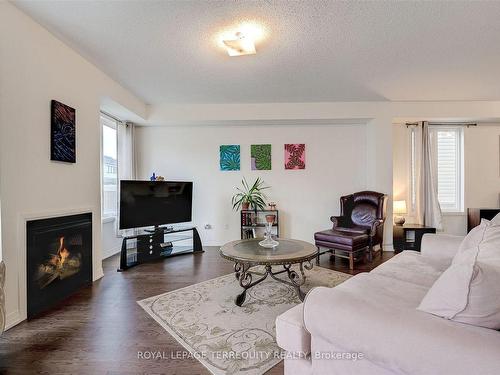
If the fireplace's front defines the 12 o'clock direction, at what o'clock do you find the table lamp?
The table lamp is roughly at 11 o'clock from the fireplace.

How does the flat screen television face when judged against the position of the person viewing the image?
facing the viewer and to the right of the viewer

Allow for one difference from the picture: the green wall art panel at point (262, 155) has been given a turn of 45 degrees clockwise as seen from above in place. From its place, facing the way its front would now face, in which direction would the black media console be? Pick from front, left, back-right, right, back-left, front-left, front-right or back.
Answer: front

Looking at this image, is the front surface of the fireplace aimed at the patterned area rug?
yes

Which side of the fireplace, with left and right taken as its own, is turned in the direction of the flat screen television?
left

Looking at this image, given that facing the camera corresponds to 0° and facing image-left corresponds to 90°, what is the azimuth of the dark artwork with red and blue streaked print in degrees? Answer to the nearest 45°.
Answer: approximately 315°

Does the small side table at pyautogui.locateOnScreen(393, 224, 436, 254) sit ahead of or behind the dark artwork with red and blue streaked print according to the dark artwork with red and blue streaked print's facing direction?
ahead

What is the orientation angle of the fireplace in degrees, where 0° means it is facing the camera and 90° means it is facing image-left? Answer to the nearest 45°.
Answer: approximately 315°

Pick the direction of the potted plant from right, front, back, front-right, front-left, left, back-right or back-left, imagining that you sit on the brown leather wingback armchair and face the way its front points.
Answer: front-right

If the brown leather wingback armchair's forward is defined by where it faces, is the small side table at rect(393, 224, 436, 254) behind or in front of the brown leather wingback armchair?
behind

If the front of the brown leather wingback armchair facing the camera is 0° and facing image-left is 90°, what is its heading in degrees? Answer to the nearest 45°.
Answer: approximately 45°

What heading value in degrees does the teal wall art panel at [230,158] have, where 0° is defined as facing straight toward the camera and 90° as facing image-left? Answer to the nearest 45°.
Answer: approximately 0°

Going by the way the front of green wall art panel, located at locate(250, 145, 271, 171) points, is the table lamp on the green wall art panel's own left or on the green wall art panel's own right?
on the green wall art panel's own left

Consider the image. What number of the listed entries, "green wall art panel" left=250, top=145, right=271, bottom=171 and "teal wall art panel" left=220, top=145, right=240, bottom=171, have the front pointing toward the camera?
2
